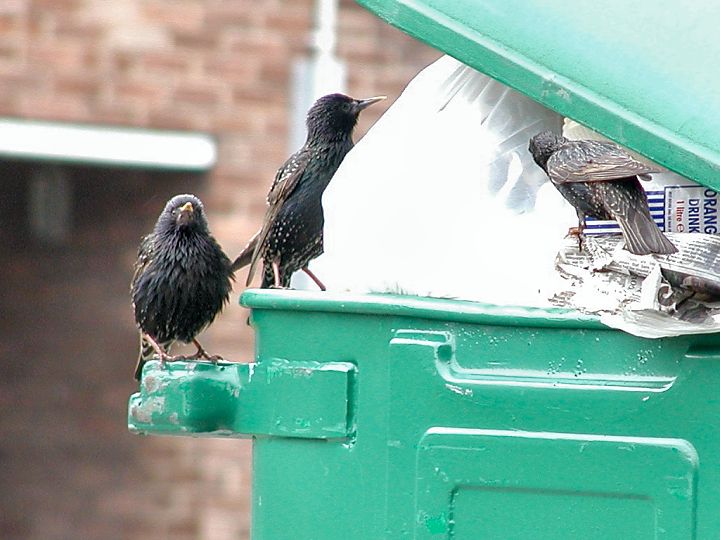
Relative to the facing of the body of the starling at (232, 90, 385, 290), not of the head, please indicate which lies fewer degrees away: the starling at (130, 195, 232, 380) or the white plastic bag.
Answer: the white plastic bag

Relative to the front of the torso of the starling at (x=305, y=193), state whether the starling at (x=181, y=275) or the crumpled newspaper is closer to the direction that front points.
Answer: the crumpled newspaper

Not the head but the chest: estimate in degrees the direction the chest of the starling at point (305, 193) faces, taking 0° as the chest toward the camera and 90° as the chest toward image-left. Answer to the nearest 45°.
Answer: approximately 270°
